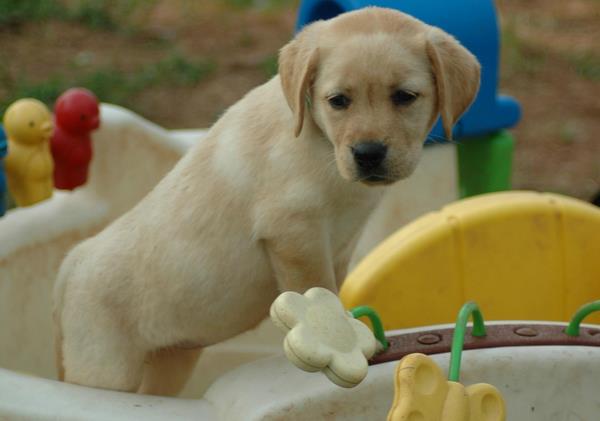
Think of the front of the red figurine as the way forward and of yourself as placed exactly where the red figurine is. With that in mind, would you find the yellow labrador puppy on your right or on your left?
on your right

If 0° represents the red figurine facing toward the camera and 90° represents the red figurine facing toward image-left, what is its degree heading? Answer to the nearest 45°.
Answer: approximately 270°

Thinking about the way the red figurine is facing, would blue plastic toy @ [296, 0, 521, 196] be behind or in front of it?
in front

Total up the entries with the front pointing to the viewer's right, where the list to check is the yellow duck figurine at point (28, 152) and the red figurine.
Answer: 2

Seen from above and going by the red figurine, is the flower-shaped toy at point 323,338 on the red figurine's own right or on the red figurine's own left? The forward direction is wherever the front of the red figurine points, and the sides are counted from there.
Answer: on the red figurine's own right

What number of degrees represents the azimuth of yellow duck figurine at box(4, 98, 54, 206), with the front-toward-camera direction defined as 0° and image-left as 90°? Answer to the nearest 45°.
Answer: approximately 270°

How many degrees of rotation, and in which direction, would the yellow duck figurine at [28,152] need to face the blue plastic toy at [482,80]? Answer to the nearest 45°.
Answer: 0° — it already faces it
